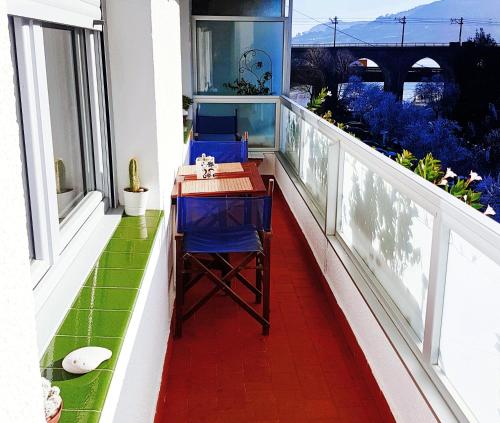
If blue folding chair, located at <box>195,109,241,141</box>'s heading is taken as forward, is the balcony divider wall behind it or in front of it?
behind

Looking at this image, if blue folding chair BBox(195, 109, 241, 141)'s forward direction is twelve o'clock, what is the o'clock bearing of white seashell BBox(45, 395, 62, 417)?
The white seashell is roughly at 12 o'clock from the blue folding chair.

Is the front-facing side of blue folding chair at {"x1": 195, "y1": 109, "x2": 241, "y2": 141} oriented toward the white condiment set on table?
yes

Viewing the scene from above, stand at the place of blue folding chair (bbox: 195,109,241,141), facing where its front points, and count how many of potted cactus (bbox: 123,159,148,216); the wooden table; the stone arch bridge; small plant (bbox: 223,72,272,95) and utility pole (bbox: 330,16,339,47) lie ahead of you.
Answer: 2

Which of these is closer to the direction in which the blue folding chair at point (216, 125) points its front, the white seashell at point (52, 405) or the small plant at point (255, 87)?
the white seashell

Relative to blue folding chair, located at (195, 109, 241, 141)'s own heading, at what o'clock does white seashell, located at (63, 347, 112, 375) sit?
The white seashell is roughly at 12 o'clock from the blue folding chair.

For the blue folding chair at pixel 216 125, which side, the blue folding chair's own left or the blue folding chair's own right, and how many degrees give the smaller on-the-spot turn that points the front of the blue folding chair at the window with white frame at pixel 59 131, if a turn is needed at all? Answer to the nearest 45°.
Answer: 0° — it already faces it

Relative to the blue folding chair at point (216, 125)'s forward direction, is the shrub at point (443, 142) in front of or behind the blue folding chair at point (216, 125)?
behind

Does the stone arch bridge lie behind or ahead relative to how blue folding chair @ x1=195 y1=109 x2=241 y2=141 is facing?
behind

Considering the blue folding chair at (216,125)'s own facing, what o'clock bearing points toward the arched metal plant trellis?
The arched metal plant trellis is roughly at 7 o'clock from the blue folding chair.

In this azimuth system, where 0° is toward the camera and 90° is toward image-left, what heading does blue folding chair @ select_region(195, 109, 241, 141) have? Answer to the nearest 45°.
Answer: approximately 0°
